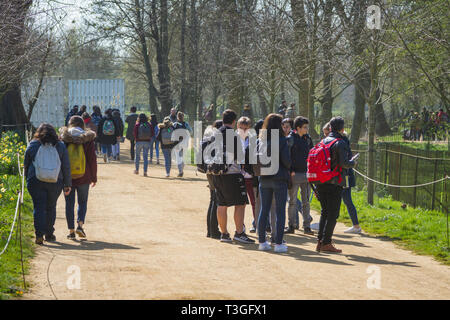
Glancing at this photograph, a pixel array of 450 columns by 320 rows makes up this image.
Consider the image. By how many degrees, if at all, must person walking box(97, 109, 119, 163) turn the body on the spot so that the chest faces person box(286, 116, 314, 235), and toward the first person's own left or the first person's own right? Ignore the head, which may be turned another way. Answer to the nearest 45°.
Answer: approximately 180°

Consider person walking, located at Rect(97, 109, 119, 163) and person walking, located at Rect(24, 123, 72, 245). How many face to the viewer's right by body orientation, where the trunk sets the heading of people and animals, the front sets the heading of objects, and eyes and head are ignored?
0

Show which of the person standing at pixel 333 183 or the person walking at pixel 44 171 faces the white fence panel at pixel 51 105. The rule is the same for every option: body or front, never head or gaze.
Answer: the person walking at pixel 44 171

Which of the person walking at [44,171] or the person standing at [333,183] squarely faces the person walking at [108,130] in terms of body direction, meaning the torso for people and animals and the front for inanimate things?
the person walking at [44,171]

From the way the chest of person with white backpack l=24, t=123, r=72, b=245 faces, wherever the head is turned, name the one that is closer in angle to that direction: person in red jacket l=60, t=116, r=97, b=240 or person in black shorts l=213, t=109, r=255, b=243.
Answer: the person in red jacket

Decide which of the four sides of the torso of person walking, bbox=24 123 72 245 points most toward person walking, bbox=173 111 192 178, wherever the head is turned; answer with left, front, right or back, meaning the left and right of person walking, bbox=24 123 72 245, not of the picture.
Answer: front

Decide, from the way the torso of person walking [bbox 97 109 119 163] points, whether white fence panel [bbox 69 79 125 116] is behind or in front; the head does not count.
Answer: in front

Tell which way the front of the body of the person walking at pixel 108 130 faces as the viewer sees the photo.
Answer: away from the camera

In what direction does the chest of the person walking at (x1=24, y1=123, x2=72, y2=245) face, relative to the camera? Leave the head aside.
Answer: away from the camera

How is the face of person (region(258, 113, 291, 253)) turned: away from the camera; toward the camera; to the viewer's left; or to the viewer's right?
away from the camera

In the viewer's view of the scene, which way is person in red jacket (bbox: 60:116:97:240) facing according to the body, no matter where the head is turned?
away from the camera

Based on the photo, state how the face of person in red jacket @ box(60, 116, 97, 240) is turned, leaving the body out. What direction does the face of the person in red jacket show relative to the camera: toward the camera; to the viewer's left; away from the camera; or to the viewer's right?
away from the camera
